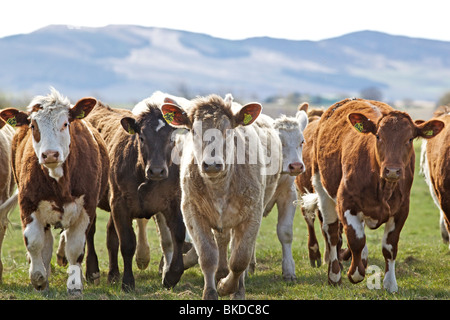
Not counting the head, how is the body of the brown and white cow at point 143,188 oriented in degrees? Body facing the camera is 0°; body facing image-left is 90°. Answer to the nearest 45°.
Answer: approximately 315°

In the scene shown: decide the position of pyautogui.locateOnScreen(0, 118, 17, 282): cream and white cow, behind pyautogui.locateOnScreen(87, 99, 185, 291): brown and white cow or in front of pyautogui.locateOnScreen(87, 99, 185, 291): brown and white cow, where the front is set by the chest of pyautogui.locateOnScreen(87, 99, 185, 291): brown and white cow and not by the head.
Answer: behind

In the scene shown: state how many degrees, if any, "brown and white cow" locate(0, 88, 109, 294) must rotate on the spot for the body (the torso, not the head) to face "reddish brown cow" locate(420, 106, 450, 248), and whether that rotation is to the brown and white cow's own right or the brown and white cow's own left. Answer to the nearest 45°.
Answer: approximately 90° to the brown and white cow's own left

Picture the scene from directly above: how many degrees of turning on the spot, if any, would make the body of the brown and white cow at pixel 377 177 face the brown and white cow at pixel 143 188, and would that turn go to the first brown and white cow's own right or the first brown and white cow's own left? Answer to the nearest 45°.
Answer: approximately 135° to the first brown and white cow's own right

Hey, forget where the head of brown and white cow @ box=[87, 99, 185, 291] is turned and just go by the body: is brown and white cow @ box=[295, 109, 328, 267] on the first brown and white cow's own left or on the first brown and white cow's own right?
on the first brown and white cow's own left

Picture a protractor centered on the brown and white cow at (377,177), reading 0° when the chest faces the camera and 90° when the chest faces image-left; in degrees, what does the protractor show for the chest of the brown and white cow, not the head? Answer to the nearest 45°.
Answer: approximately 315°
